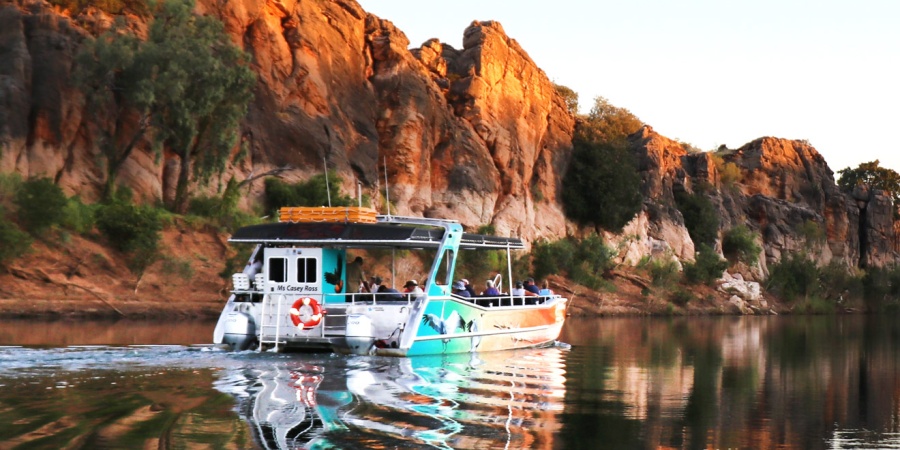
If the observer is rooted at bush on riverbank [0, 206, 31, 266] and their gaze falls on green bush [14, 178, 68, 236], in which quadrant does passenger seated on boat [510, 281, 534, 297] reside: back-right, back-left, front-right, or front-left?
back-right

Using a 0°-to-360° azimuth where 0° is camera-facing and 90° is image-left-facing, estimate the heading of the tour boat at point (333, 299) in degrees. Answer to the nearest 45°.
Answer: approximately 225°

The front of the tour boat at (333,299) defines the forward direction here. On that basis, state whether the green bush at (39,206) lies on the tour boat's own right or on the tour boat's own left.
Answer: on the tour boat's own left

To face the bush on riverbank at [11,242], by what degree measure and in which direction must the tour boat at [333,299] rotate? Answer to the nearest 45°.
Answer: approximately 90° to its left
